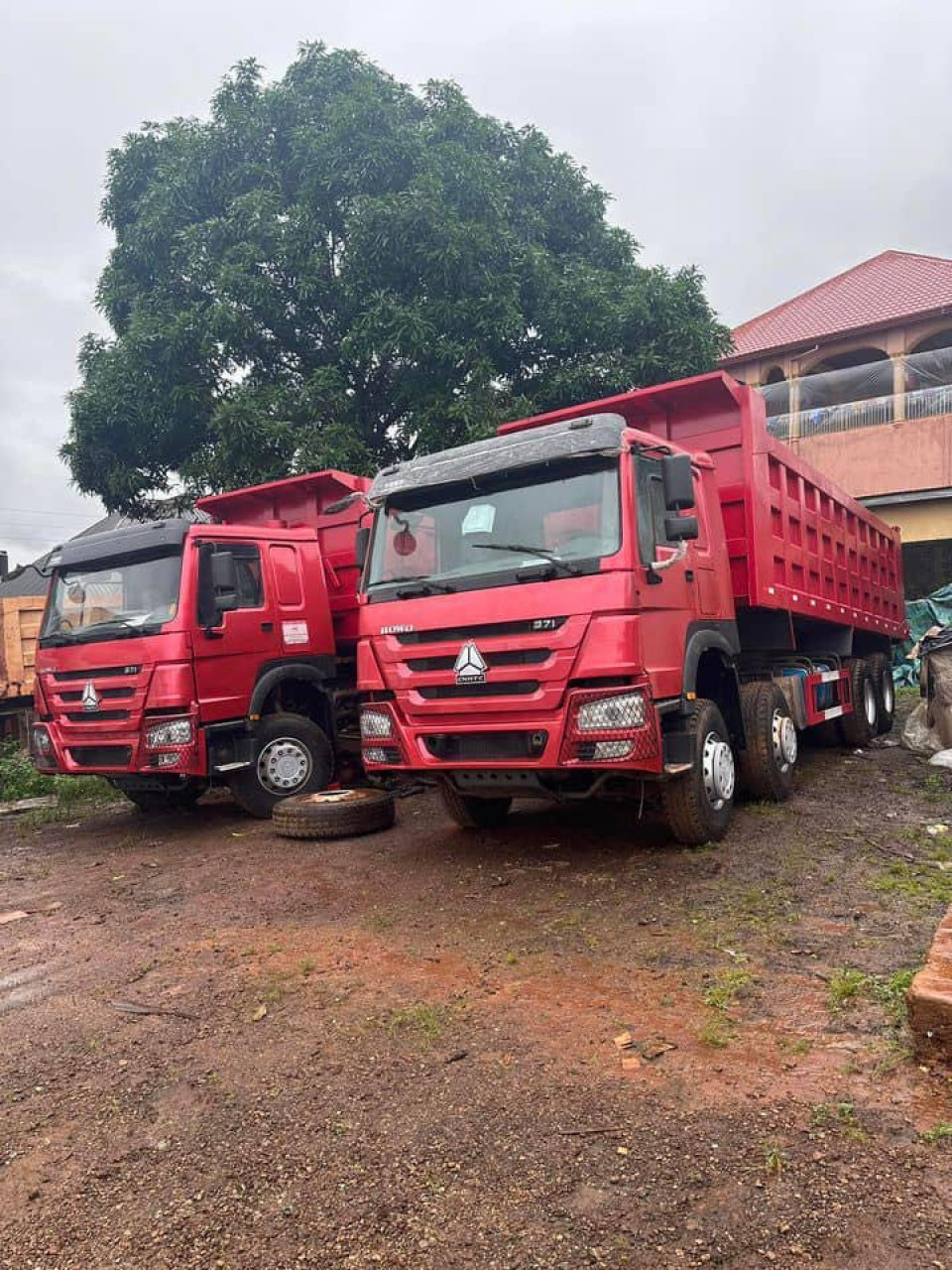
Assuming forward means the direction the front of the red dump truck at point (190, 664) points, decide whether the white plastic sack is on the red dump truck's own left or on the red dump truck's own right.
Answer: on the red dump truck's own left

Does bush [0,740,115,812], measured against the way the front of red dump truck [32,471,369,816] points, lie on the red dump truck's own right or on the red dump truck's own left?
on the red dump truck's own right

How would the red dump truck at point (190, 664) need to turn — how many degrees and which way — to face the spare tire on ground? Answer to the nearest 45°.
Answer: approximately 90° to its left

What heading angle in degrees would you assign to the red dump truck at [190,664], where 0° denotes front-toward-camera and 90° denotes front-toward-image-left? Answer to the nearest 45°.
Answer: approximately 45°

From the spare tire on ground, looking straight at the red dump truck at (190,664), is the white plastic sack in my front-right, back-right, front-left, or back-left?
back-right

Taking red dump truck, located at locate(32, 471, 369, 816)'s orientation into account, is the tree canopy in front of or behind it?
behind

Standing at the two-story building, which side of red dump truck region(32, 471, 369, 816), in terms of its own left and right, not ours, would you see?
back
